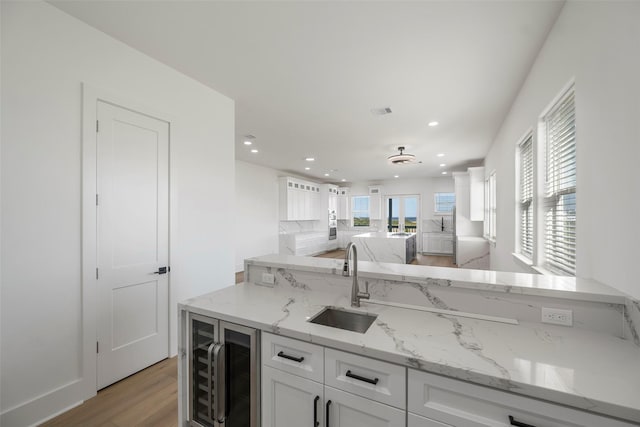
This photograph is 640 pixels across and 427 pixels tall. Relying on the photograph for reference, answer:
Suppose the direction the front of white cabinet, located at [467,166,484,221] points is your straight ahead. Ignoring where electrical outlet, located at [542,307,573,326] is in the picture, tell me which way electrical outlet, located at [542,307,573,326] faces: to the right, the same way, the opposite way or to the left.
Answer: to the left

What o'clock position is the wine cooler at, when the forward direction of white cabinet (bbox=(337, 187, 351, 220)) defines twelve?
The wine cooler is roughly at 12 o'clock from the white cabinet.

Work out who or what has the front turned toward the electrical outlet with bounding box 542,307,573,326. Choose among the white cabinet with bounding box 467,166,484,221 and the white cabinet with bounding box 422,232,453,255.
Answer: the white cabinet with bounding box 422,232,453,255

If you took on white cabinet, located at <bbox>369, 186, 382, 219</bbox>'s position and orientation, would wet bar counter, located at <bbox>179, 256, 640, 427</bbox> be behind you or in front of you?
in front

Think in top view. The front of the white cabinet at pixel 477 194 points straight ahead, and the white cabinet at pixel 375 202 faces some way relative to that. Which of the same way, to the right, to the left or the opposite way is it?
to the left

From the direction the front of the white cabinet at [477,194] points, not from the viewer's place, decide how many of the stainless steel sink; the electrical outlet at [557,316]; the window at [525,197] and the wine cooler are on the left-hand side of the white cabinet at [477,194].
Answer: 4

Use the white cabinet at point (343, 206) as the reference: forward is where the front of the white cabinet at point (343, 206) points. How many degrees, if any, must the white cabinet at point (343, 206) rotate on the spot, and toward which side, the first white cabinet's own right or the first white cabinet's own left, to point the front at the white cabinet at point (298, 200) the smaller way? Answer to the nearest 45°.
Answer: approximately 45° to the first white cabinet's own right

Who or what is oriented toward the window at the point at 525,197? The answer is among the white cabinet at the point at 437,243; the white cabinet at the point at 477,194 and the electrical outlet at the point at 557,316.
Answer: the white cabinet at the point at 437,243

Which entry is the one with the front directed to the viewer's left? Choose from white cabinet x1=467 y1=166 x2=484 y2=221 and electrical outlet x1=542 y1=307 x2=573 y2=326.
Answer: the white cabinet

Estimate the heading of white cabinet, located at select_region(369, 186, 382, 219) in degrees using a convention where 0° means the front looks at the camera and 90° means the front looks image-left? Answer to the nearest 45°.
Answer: approximately 0°

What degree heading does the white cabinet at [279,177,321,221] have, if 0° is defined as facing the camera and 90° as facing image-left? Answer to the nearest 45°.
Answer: approximately 315°

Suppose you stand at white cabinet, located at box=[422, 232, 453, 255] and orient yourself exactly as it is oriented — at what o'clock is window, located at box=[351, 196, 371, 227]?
The window is roughly at 3 o'clock from the white cabinet.

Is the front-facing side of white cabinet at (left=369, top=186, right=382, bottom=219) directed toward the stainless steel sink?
yes

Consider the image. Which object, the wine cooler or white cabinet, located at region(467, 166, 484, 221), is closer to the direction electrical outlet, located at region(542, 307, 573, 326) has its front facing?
the wine cooler

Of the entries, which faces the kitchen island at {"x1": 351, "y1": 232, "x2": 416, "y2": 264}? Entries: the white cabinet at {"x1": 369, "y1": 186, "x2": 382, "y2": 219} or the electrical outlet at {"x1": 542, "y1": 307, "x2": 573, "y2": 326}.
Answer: the white cabinet

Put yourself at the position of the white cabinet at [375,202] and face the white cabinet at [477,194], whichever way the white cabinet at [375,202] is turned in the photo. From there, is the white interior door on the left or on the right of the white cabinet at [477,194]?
right
